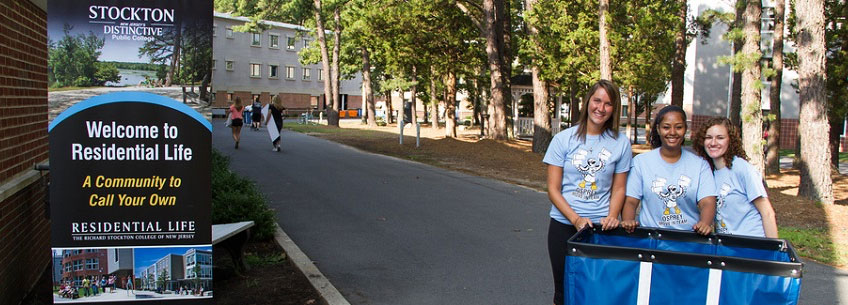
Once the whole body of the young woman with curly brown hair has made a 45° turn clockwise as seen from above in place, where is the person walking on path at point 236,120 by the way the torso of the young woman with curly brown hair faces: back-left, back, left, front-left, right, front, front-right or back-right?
front-right

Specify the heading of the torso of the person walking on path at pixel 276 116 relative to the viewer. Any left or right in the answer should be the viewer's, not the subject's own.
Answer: facing away from the viewer

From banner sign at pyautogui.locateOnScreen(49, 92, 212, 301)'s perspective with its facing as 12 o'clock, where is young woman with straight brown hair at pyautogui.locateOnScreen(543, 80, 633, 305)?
The young woman with straight brown hair is roughly at 10 o'clock from the banner sign.

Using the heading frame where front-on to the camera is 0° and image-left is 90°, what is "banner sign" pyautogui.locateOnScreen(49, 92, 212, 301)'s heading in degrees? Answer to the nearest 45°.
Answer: approximately 0°

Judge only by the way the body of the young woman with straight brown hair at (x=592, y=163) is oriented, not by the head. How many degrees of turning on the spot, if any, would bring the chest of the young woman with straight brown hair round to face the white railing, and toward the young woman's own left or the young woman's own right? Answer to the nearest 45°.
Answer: approximately 180°

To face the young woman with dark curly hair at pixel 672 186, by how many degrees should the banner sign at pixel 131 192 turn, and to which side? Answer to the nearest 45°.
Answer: approximately 45° to its left

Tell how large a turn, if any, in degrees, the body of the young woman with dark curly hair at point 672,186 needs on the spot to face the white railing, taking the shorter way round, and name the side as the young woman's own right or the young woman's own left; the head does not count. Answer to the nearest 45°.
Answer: approximately 180°
